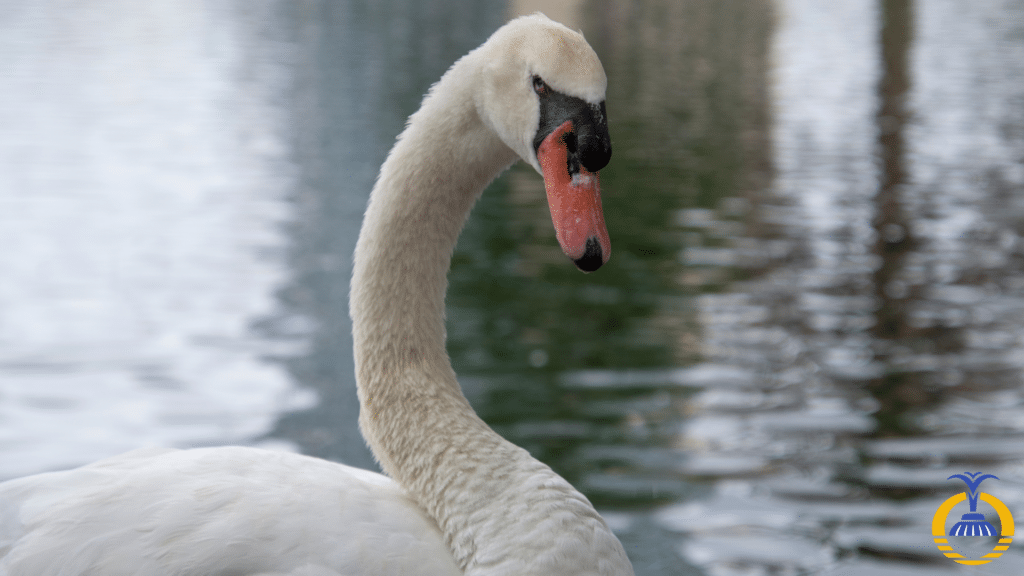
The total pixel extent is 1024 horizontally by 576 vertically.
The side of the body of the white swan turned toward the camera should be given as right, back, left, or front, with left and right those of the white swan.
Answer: right
